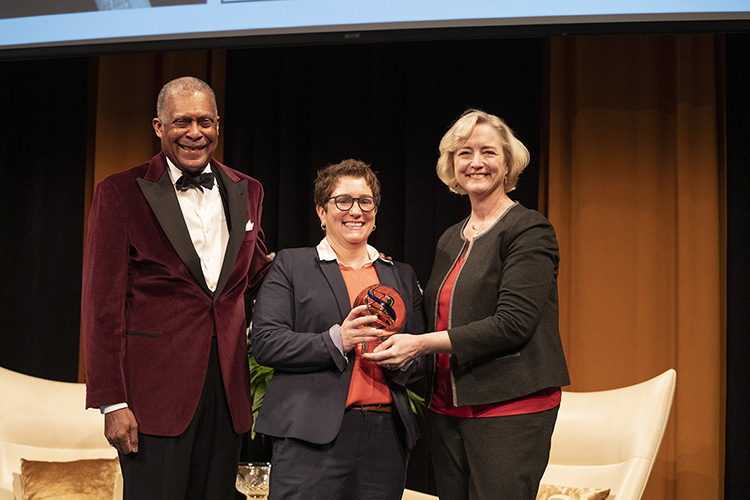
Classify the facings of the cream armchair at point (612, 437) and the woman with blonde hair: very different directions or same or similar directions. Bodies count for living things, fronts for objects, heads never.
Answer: same or similar directions

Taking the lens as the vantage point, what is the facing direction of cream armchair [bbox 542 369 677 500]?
facing the viewer and to the left of the viewer

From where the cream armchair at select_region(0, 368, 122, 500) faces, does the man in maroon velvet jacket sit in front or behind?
in front

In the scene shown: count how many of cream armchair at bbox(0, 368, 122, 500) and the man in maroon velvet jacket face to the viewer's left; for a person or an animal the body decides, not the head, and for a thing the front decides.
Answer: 0

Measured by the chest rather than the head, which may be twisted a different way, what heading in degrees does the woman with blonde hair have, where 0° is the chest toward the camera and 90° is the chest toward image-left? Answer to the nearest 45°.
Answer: approximately 45°

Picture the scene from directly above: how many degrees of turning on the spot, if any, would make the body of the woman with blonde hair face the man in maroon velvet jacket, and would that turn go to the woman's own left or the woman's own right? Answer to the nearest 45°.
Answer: approximately 45° to the woman's own right

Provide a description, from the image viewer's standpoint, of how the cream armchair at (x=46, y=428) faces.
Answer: facing the viewer and to the right of the viewer

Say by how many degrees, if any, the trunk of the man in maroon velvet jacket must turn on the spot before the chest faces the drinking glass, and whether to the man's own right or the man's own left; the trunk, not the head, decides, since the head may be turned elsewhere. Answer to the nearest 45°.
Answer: approximately 135° to the man's own left

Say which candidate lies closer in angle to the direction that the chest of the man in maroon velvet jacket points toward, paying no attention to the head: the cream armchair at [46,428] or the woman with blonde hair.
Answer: the woman with blonde hair

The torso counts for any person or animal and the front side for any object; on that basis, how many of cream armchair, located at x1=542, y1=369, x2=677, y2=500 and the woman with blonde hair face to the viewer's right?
0

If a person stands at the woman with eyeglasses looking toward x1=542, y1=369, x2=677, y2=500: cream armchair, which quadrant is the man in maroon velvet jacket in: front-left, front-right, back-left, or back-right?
back-left

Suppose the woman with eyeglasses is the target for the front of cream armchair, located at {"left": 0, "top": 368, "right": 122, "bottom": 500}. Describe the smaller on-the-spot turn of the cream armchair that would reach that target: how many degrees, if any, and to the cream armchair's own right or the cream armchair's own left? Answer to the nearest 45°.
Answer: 0° — it already faces them

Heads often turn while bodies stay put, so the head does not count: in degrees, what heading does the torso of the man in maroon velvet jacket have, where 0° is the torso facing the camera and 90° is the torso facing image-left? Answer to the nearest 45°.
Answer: approximately 315°

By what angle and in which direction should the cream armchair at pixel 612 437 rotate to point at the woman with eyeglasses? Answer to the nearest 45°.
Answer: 0° — it already faces them
